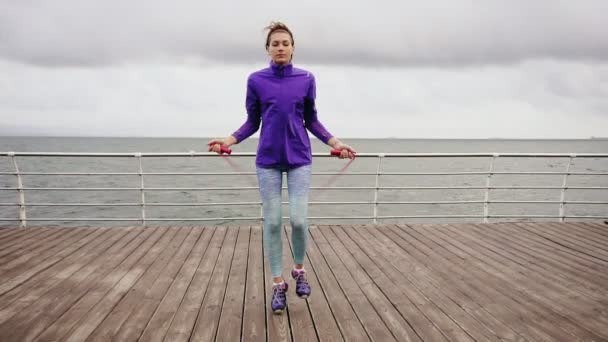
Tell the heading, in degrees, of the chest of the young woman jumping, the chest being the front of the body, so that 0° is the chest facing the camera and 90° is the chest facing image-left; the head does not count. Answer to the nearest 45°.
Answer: approximately 0°

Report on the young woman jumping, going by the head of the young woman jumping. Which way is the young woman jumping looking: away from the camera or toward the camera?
toward the camera
